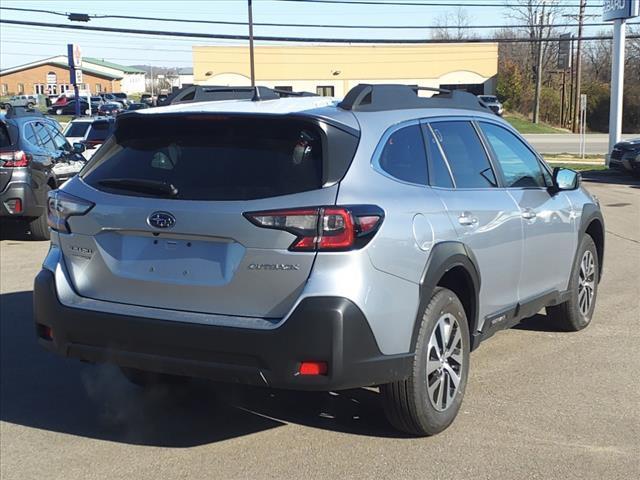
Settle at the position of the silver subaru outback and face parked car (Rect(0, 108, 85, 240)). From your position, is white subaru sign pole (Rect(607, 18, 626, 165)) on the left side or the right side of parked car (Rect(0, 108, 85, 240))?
right

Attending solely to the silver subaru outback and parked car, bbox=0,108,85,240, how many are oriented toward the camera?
0

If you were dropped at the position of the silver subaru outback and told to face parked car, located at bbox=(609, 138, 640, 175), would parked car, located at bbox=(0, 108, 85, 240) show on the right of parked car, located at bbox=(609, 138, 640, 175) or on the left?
left

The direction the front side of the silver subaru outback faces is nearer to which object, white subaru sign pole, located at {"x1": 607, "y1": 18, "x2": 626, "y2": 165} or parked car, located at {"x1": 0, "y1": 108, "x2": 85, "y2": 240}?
the white subaru sign pole

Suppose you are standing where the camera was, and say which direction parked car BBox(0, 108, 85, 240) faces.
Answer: facing away from the viewer and to the right of the viewer

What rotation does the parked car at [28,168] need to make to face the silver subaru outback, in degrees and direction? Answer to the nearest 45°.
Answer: approximately 135° to its right

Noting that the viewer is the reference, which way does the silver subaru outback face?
facing away from the viewer and to the right of the viewer
